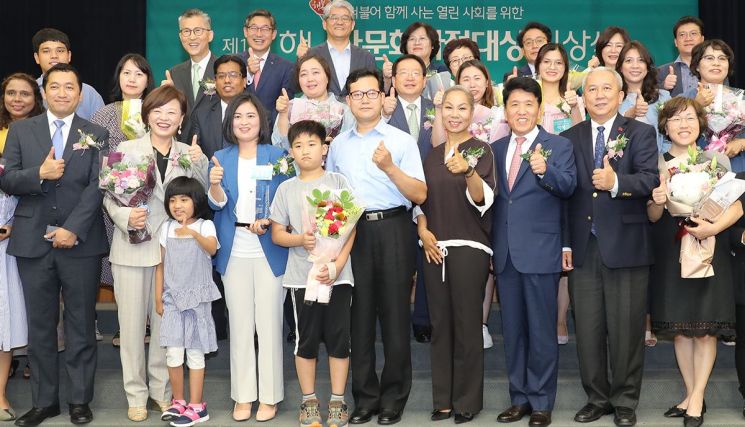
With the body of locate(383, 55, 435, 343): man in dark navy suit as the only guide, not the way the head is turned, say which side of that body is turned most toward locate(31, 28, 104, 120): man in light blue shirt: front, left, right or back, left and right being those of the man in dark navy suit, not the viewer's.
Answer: right

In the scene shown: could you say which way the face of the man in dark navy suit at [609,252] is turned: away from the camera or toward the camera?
toward the camera

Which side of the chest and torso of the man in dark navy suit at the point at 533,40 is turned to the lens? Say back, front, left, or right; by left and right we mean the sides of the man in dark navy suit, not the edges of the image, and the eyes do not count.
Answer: front

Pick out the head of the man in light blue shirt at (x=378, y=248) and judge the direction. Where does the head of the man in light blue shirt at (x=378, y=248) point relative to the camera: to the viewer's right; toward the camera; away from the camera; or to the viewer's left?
toward the camera

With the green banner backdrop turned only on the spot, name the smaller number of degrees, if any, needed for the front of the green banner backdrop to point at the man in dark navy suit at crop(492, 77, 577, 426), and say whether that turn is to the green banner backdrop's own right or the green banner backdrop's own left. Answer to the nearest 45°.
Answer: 0° — it already faces them

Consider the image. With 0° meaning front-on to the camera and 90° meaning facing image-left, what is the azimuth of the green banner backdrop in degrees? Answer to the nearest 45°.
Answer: approximately 0°

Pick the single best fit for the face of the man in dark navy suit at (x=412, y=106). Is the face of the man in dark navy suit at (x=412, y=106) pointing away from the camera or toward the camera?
toward the camera

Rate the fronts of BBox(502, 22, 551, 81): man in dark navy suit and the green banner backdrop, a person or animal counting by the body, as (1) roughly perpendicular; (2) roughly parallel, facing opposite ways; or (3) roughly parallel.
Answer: roughly parallel

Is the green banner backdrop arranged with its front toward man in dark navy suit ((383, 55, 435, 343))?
yes

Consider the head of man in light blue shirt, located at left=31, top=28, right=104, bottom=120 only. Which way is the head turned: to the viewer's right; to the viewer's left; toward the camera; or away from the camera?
toward the camera

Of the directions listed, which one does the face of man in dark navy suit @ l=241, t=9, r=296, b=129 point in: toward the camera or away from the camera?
toward the camera

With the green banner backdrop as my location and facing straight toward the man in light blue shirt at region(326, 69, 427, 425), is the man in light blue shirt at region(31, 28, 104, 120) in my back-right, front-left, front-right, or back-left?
front-right

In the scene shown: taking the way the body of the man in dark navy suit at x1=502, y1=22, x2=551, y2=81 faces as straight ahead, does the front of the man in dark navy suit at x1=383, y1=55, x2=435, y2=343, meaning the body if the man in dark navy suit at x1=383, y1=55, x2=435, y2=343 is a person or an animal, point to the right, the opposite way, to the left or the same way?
the same way

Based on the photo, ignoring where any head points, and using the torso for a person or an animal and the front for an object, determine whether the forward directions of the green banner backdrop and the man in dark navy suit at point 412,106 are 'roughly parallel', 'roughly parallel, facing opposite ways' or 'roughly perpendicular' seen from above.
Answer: roughly parallel

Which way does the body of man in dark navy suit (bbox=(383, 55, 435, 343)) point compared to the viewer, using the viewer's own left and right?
facing the viewer

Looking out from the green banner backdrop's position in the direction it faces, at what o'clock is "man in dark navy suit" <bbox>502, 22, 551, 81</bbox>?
The man in dark navy suit is roughly at 11 o'clock from the green banner backdrop.
